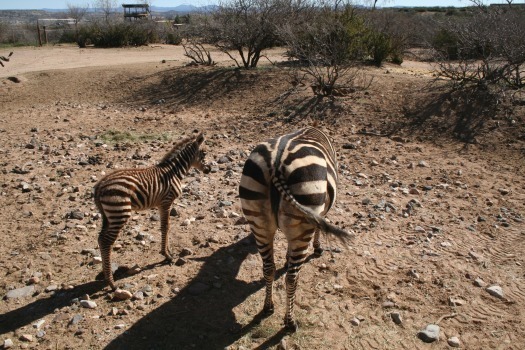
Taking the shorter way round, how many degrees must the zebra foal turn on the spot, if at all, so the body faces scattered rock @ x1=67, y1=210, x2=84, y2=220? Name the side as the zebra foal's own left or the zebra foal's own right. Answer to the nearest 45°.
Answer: approximately 90° to the zebra foal's own left

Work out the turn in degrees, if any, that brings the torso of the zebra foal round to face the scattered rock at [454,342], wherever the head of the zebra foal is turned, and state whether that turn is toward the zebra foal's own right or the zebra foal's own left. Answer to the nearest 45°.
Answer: approximately 90° to the zebra foal's own right

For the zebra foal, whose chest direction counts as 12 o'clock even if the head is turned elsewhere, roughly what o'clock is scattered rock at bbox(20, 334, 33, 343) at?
The scattered rock is roughly at 6 o'clock from the zebra foal.

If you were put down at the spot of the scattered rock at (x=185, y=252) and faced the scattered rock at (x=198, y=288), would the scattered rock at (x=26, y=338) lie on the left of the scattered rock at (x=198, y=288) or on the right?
right

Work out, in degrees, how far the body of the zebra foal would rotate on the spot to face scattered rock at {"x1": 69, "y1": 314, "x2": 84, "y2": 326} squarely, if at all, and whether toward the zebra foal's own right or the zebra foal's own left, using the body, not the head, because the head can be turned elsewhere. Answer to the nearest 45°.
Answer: approximately 180°

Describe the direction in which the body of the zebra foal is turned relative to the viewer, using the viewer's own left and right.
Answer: facing away from the viewer and to the right of the viewer

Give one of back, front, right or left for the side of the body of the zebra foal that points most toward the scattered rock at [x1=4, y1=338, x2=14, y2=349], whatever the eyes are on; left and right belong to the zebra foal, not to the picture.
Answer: back

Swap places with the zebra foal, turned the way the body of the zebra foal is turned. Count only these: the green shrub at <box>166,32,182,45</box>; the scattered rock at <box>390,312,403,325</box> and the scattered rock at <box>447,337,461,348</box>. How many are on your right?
2

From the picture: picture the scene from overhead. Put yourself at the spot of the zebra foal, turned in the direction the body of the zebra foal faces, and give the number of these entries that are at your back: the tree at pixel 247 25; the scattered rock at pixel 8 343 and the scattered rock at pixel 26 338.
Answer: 2

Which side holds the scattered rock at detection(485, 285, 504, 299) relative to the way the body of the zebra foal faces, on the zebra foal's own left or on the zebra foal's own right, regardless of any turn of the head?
on the zebra foal's own right

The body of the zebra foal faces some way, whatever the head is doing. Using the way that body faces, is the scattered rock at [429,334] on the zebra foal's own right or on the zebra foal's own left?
on the zebra foal's own right
